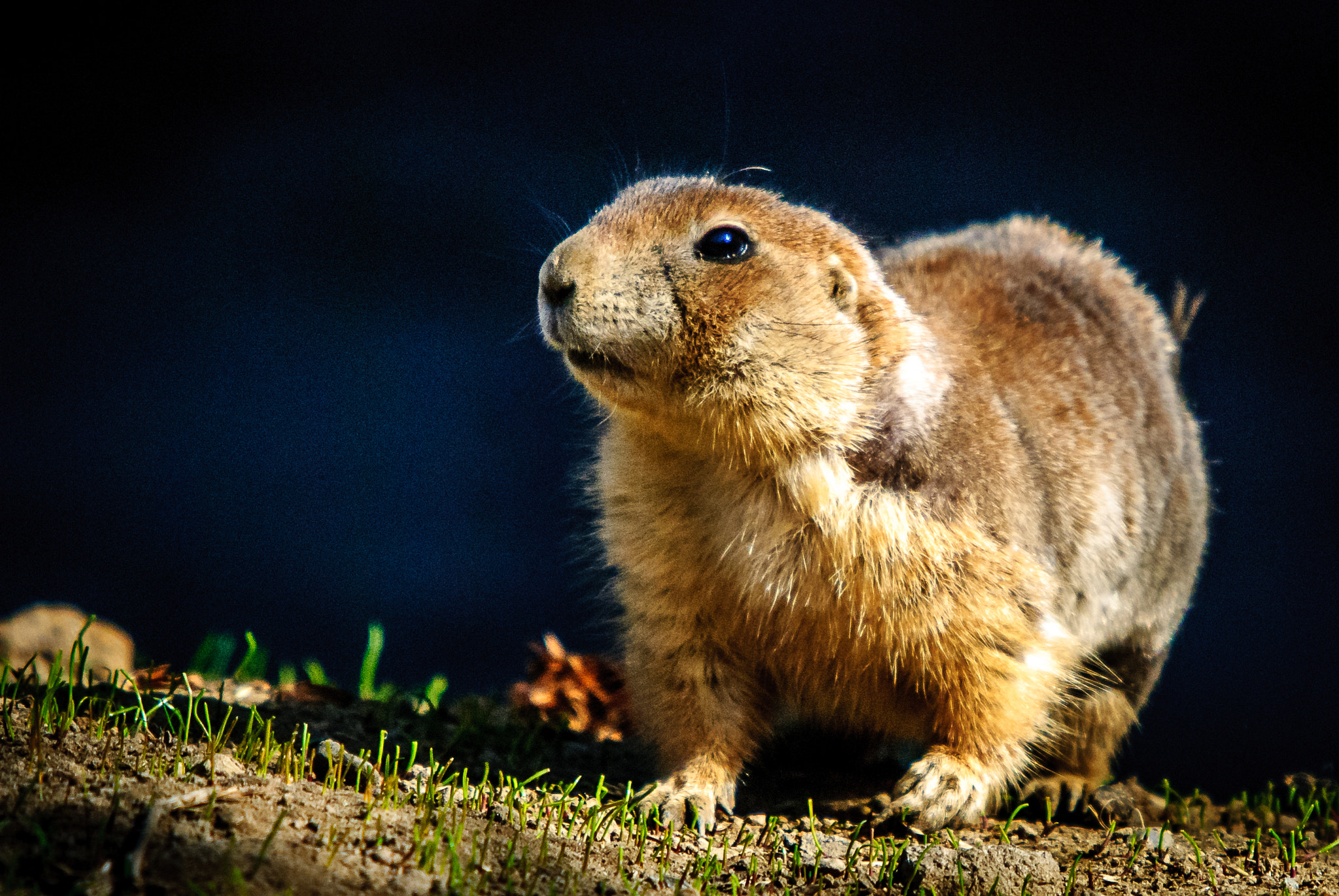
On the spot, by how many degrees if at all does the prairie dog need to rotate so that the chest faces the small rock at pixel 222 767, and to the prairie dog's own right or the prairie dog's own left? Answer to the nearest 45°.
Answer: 0° — it already faces it

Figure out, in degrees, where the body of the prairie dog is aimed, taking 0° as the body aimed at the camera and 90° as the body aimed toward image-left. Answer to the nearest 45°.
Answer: approximately 45°

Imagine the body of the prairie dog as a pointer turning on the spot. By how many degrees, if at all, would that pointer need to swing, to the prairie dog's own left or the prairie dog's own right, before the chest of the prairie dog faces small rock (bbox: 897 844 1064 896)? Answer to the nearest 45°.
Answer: approximately 90° to the prairie dog's own left
